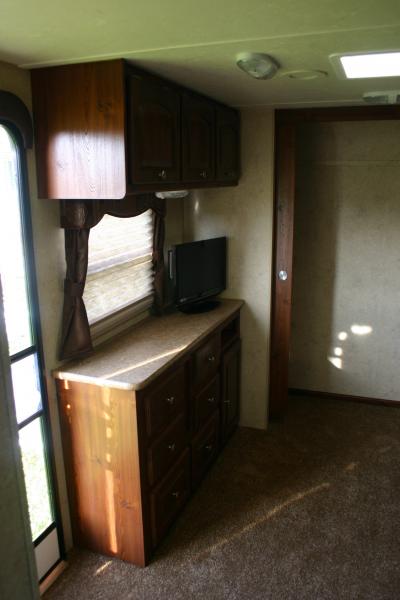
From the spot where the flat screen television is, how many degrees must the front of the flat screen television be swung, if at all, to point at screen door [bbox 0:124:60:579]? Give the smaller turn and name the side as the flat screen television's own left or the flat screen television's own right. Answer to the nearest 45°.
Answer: approximately 90° to the flat screen television's own right

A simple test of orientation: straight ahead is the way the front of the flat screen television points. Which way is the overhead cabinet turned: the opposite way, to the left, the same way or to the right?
the same way

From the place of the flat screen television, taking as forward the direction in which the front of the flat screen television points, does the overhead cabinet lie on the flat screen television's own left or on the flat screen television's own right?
on the flat screen television's own right

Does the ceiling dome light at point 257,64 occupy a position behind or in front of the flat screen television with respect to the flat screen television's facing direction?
in front

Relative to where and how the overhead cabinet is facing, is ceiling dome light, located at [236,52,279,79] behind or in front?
in front

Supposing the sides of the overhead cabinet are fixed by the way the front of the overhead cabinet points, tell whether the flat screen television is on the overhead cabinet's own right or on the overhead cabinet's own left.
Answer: on the overhead cabinet's own left

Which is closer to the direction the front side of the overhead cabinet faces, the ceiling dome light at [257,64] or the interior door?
the ceiling dome light

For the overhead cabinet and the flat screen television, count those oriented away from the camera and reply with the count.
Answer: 0

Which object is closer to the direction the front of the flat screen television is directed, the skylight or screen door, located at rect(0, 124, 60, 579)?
the skylight

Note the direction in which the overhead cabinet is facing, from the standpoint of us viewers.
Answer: facing the viewer and to the right of the viewer
